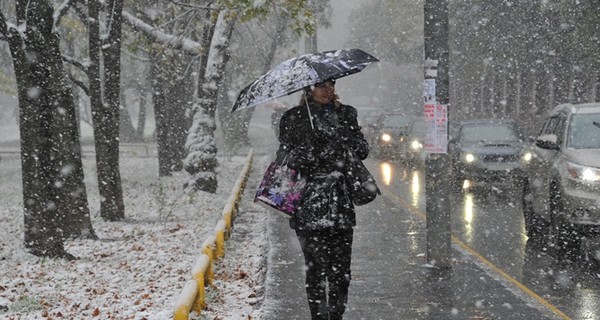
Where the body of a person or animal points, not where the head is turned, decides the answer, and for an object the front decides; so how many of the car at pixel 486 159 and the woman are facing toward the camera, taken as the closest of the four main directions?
2

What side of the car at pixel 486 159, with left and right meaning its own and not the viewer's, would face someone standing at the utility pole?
front

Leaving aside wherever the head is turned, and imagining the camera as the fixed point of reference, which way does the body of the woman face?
toward the camera

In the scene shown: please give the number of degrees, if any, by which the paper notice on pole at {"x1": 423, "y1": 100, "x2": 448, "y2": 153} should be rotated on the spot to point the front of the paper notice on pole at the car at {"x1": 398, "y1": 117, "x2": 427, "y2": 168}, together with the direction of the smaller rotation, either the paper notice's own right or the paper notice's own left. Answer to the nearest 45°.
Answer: approximately 180°

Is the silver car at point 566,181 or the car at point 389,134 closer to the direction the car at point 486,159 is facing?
the silver car

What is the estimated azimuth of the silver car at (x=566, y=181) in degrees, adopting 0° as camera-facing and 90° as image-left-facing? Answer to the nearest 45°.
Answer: approximately 315°

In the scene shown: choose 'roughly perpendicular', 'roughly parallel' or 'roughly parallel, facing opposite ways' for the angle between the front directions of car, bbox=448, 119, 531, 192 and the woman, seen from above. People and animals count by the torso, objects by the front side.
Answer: roughly parallel

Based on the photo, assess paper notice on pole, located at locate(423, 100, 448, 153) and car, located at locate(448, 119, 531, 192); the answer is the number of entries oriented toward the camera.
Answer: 2

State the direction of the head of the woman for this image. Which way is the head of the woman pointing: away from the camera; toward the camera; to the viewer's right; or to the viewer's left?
toward the camera

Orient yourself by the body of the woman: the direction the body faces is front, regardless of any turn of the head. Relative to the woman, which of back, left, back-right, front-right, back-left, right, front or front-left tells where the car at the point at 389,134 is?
back

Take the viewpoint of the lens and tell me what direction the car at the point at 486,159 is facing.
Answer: facing the viewer
